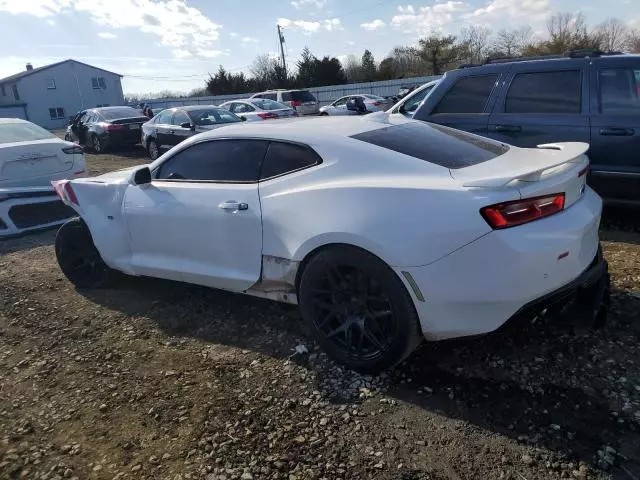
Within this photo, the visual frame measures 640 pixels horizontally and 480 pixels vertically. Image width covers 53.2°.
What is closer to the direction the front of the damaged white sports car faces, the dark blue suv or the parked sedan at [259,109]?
the parked sedan

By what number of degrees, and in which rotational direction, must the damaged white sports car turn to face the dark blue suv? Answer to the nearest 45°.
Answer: approximately 90° to its right

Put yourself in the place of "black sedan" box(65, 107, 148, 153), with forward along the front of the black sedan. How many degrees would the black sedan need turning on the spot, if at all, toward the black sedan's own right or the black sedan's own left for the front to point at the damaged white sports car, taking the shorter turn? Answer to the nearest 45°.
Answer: approximately 135° to the black sedan's own left

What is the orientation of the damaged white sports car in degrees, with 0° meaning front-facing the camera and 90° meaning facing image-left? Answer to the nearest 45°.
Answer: approximately 135°

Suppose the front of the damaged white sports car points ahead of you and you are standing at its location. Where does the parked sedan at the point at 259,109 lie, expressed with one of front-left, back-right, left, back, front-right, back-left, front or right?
front-right

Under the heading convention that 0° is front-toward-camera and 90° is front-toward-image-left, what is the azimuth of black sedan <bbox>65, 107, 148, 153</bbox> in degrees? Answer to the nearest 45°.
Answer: approximately 135°

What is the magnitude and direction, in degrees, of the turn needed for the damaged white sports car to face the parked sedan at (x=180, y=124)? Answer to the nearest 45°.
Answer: approximately 45° to its right

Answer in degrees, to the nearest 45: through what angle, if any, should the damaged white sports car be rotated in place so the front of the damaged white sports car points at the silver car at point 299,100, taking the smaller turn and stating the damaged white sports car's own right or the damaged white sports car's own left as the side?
approximately 45° to the damaged white sports car's own right

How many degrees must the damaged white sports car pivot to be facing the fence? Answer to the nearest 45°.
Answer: approximately 45° to its right

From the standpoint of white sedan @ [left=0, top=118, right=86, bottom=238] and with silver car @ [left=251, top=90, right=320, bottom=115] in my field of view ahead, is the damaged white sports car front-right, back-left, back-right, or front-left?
back-right
